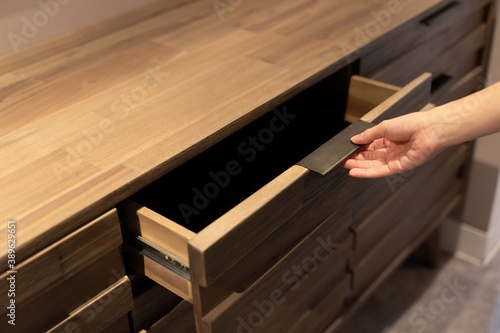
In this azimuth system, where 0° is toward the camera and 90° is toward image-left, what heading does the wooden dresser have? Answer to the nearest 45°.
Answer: approximately 315°
